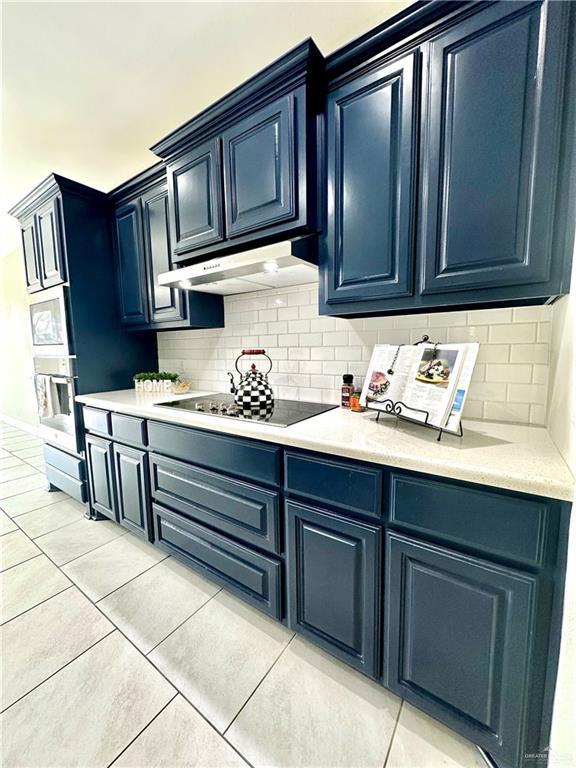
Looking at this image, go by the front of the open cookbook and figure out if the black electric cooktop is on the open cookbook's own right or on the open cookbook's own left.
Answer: on the open cookbook's own right

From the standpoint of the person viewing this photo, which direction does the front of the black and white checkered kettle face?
facing to the left of the viewer

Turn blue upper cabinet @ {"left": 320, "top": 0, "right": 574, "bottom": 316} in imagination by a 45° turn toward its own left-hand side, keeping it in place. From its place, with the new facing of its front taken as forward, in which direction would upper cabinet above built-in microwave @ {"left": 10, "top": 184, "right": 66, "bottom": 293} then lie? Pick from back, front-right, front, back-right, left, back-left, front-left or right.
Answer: right

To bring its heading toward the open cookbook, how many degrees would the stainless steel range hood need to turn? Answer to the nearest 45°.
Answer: approximately 90° to its left

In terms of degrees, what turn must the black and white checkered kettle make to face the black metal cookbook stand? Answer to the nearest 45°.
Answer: approximately 135° to its left

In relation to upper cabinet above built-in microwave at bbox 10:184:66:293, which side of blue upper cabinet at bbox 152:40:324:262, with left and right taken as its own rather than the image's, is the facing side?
right

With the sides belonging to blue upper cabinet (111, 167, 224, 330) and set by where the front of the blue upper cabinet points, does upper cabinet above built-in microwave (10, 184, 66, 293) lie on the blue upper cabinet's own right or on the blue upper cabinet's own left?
on the blue upper cabinet's own right

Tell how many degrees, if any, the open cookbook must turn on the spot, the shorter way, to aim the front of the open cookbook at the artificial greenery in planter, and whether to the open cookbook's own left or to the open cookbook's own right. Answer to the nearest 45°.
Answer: approximately 45° to the open cookbook's own right

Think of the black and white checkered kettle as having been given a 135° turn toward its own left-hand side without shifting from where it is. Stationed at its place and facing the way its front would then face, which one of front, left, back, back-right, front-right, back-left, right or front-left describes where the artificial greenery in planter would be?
back

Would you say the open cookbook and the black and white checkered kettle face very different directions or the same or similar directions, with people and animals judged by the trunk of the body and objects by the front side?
same or similar directions

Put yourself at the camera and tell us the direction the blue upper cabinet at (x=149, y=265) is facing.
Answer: facing the viewer and to the left of the viewer

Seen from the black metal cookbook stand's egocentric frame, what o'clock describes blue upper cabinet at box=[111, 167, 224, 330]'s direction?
The blue upper cabinet is roughly at 2 o'clock from the black metal cookbook stand.

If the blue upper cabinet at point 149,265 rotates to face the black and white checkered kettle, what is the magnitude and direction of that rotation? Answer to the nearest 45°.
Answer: approximately 90° to its left
